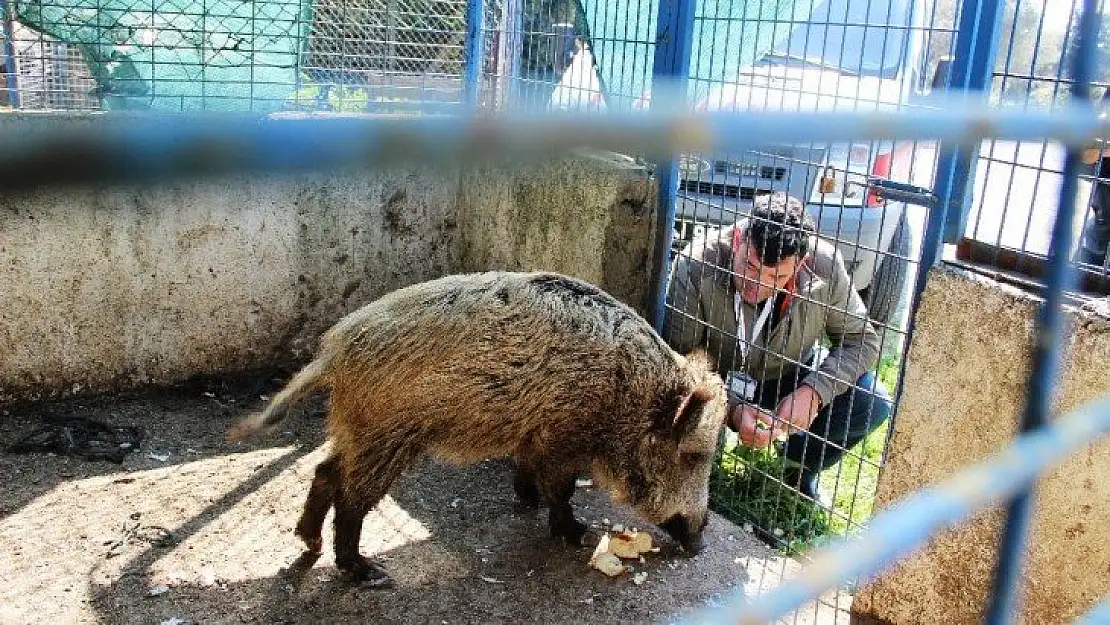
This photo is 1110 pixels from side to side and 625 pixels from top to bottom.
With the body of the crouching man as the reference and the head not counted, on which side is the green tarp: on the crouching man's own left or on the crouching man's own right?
on the crouching man's own right

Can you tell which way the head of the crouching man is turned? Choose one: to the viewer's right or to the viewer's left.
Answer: to the viewer's left

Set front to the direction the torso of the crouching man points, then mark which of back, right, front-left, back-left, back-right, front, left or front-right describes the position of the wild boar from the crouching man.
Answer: front

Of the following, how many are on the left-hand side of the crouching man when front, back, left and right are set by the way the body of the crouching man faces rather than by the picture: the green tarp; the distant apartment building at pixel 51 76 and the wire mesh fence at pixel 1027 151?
1

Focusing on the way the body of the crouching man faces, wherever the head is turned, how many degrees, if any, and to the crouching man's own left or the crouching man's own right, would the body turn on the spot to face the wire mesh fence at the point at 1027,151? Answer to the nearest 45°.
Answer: approximately 90° to the crouching man's own left

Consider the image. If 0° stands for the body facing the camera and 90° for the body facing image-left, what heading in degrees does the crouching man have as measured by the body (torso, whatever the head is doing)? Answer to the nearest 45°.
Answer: approximately 45°

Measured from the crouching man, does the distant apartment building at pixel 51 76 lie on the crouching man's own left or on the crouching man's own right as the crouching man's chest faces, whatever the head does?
on the crouching man's own right
